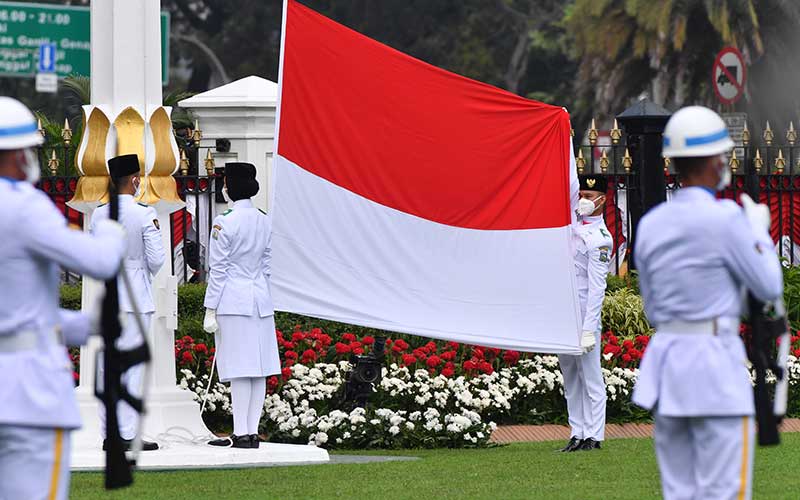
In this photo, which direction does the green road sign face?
toward the camera

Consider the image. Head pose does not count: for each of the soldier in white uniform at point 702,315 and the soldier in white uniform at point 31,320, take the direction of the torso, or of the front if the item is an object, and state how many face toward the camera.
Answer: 0

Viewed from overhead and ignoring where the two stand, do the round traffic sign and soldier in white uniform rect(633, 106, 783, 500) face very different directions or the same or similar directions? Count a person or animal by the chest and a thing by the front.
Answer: very different directions

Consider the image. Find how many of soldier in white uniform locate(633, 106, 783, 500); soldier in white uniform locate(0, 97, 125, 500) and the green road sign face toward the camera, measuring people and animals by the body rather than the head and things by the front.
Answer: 1

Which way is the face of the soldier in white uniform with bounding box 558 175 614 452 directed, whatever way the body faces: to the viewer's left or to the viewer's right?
to the viewer's left

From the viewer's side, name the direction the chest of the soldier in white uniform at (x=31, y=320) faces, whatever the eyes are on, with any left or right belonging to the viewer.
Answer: facing away from the viewer and to the right of the viewer

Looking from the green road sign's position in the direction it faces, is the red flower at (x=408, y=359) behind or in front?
in front

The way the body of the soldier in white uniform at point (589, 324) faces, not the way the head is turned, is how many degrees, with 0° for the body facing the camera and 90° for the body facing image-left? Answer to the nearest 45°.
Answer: approximately 45°

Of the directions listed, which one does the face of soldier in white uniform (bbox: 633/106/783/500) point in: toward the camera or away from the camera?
away from the camera
